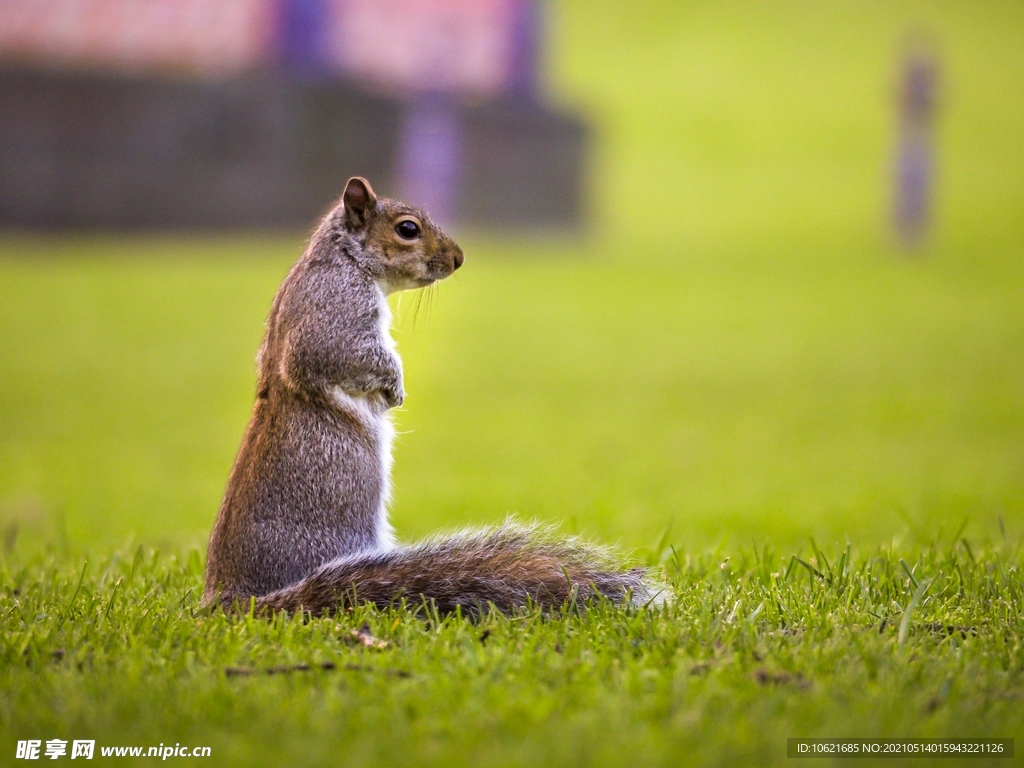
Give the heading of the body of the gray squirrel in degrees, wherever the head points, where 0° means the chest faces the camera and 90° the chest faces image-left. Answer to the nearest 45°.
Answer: approximately 270°

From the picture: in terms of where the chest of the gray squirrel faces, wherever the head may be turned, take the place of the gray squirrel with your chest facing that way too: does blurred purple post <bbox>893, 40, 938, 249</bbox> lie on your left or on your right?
on your left

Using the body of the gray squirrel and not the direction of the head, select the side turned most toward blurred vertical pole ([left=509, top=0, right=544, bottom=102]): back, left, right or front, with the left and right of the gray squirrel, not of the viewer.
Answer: left

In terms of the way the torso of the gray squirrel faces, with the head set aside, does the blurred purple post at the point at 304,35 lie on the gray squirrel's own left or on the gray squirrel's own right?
on the gray squirrel's own left

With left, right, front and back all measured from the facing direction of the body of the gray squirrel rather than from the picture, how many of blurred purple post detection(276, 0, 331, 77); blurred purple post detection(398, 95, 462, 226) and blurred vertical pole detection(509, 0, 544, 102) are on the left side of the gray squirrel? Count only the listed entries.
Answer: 3

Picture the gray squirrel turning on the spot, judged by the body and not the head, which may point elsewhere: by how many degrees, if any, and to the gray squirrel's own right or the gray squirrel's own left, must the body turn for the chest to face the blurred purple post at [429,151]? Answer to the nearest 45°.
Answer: approximately 90° to the gray squirrel's own left
